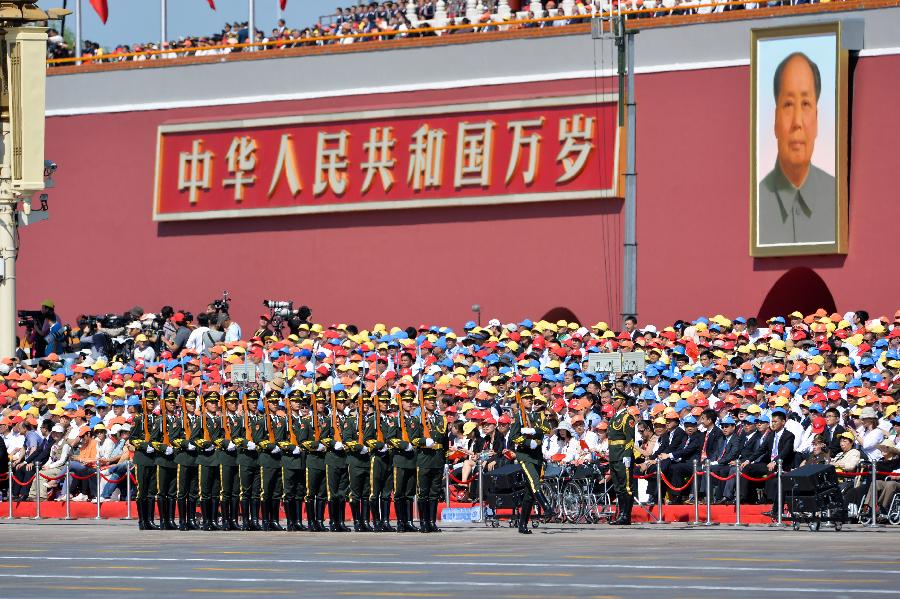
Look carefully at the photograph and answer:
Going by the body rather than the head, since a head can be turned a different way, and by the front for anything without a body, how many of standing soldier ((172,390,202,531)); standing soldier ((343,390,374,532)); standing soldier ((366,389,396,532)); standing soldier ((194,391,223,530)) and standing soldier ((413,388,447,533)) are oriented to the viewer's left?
0

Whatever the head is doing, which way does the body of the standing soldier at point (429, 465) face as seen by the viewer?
toward the camera

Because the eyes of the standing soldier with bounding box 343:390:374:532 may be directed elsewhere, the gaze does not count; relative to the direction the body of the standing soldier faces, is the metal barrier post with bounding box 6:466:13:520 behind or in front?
behind

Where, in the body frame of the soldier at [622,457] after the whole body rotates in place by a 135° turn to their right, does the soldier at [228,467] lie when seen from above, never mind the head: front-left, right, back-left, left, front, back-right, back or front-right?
left

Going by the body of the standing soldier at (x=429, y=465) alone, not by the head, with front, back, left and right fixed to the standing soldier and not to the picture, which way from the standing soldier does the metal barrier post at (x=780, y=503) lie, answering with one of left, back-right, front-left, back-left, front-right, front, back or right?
left

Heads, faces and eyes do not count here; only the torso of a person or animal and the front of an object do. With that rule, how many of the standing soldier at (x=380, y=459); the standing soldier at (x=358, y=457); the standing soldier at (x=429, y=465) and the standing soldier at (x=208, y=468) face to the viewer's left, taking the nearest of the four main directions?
0

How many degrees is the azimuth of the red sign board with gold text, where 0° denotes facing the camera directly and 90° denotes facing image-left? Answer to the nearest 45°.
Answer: approximately 45°

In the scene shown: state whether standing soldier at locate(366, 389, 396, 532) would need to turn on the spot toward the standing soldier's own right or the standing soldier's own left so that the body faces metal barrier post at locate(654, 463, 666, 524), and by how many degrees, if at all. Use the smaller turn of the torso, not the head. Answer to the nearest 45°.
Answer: approximately 45° to the standing soldier's own left

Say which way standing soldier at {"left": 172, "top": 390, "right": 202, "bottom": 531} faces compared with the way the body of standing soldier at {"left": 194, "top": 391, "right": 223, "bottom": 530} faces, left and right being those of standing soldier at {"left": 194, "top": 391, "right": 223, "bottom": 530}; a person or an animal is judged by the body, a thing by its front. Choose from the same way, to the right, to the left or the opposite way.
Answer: the same way

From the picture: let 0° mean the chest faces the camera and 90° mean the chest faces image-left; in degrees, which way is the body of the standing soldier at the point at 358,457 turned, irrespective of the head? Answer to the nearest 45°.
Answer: approximately 315°

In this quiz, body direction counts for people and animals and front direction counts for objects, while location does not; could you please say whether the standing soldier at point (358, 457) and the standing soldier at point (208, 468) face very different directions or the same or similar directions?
same or similar directions
